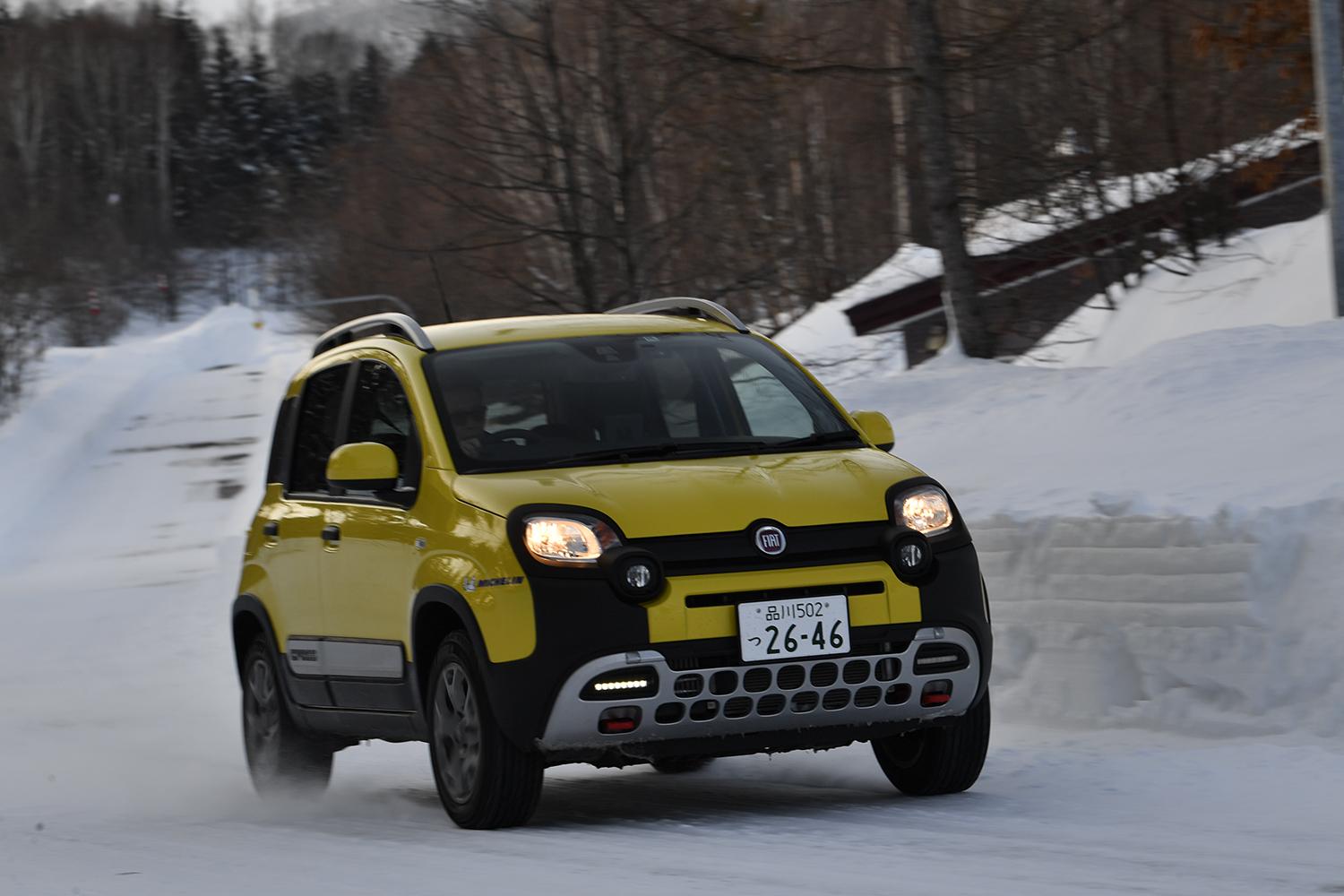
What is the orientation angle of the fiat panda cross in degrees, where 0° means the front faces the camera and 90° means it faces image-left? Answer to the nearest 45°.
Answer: approximately 315°
